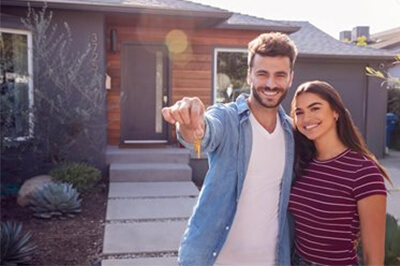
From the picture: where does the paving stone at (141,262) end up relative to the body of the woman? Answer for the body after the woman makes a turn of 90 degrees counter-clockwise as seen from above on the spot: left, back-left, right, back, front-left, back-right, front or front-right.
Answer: back

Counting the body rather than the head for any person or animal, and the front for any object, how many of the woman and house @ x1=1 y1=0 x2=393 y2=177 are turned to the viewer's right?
0

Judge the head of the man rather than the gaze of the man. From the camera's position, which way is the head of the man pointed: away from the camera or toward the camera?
toward the camera

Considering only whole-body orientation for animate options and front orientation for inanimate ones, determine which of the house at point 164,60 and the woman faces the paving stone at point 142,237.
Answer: the house

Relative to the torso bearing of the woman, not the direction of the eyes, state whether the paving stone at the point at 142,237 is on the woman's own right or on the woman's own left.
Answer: on the woman's own right

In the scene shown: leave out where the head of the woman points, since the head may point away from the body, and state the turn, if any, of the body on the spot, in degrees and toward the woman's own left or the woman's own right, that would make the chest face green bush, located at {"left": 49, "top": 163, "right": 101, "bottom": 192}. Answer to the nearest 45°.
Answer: approximately 90° to the woman's own right

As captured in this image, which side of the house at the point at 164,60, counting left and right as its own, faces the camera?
front

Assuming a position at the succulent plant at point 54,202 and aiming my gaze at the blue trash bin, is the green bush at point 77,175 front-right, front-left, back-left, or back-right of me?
front-left

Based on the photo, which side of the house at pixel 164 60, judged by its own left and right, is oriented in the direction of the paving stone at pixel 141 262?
front

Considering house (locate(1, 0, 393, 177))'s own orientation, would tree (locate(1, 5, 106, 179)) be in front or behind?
in front

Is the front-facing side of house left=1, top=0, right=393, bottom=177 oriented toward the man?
yes

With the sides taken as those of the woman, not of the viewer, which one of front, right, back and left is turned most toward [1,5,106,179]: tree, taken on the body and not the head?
right

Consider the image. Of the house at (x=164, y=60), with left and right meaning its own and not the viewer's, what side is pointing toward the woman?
front

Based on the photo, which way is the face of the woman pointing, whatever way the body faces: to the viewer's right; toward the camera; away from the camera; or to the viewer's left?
toward the camera

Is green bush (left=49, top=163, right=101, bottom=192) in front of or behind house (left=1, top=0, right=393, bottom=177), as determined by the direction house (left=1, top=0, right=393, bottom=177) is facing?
in front

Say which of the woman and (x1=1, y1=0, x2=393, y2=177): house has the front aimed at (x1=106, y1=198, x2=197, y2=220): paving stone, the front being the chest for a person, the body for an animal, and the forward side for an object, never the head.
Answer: the house
